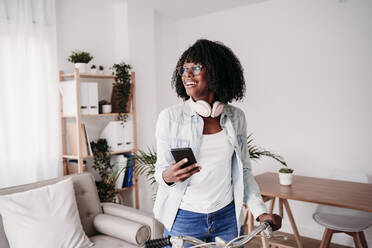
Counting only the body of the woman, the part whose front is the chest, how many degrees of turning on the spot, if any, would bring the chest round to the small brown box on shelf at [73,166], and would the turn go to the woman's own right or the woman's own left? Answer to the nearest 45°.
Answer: approximately 135° to the woman's own right

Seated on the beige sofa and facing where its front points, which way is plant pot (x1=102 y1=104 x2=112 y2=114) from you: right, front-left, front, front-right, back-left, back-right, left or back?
back-left

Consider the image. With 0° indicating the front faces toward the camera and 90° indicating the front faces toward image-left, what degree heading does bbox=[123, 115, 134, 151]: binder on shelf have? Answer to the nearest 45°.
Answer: approximately 0°

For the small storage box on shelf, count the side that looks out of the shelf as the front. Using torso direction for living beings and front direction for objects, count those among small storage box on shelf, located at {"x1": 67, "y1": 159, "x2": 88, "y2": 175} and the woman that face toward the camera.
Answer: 2
